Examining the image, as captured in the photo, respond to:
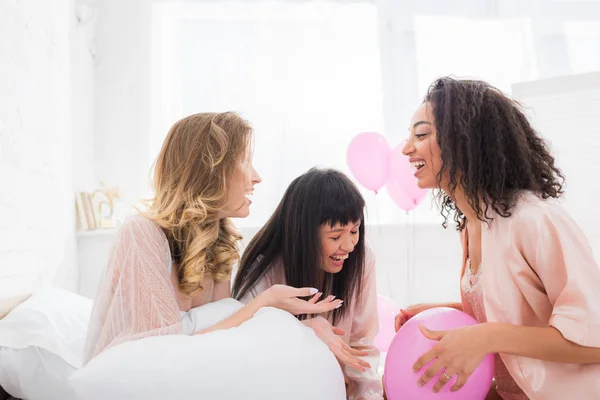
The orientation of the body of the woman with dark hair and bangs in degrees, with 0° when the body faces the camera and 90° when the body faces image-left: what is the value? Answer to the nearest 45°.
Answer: approximately 315°

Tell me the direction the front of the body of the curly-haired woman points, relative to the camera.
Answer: to the viewer's left

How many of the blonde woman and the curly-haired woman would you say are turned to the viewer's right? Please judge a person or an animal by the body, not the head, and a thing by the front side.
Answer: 1

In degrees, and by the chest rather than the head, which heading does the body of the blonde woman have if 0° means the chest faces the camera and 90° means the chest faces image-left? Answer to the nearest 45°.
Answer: approximately 270°

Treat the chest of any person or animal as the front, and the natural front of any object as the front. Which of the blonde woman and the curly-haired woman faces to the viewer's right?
the blonde woman

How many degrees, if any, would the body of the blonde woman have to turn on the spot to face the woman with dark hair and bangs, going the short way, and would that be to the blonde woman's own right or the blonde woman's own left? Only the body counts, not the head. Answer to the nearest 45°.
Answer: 0° — they already face them

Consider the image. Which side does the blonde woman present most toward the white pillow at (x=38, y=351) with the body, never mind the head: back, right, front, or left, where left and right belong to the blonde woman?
back

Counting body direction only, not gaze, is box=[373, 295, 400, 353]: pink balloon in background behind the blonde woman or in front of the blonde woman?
in front

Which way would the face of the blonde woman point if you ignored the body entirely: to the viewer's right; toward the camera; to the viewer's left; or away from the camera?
to the viewer's right

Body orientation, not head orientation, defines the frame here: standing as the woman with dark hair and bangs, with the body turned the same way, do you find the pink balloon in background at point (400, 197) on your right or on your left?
on your left

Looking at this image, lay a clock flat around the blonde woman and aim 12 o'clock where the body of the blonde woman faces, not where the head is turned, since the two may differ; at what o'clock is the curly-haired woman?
The curly-haired woman is roughly at 1 o'clock from the blonde woman.

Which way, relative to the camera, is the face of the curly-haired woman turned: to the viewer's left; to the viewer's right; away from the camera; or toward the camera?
to the viewer's left

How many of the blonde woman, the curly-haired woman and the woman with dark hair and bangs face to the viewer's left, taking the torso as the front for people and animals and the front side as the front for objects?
1
